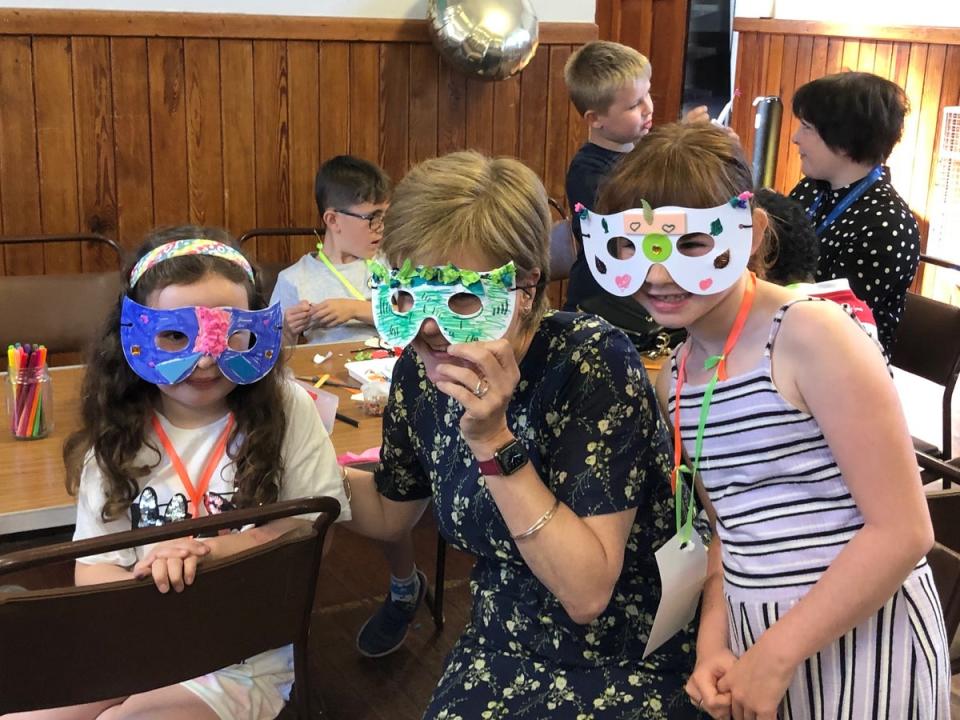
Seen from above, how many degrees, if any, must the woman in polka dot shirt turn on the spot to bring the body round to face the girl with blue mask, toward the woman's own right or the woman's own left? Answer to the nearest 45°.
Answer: approximately 45° to the woman's own left

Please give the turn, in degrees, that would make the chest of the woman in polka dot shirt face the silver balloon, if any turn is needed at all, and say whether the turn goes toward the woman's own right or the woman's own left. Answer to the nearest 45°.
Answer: approximately 45° to the woman's own right

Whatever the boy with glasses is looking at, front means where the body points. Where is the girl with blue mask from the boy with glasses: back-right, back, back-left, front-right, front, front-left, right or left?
front-right

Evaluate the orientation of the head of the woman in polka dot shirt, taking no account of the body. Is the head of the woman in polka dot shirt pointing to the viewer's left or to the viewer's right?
to the viewer's left

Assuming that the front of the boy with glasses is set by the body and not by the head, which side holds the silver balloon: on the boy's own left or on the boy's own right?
on the boy's own left

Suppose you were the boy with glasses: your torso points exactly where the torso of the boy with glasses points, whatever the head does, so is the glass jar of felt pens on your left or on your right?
on your right

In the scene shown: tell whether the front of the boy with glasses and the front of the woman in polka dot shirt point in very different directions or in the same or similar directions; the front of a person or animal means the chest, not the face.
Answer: very different directions
